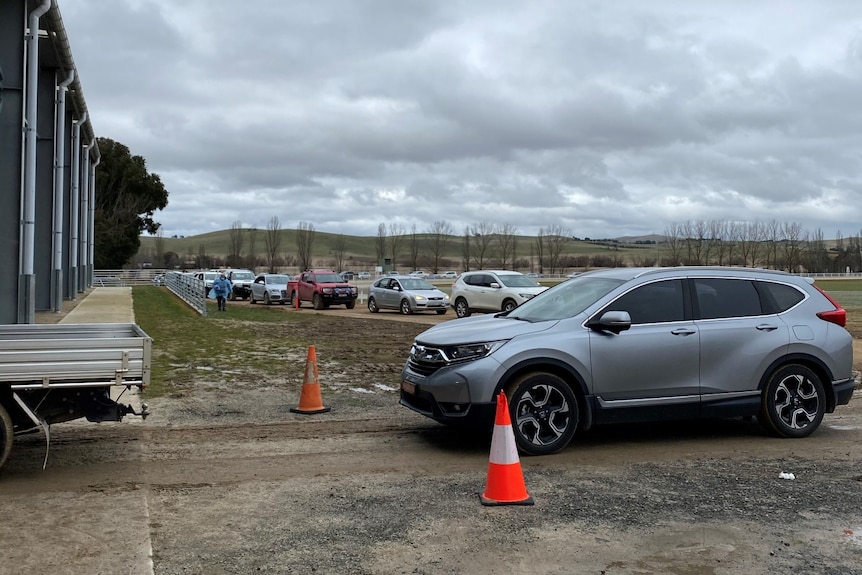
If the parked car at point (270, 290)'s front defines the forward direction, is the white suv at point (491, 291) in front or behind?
in front

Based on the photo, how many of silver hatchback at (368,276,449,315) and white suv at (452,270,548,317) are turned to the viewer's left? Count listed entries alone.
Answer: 0

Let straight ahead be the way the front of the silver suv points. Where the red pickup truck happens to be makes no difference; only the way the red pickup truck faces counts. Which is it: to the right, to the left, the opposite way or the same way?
to the left

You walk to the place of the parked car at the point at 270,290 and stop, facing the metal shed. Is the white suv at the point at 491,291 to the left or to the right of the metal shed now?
left

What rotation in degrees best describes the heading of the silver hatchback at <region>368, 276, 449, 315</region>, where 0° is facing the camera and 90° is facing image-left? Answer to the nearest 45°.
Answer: approximately 315°

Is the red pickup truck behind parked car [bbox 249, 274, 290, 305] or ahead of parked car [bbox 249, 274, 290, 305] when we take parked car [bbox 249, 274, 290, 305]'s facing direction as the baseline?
ahead

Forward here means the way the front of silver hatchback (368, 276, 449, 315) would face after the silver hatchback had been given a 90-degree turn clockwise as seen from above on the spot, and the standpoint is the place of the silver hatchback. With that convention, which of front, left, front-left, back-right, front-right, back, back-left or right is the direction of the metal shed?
front

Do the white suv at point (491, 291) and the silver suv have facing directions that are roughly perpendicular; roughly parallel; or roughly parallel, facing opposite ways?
roughly perpendicular

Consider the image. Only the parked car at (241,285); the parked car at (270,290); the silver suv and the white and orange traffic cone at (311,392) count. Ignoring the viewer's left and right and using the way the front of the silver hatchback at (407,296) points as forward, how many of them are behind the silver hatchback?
2

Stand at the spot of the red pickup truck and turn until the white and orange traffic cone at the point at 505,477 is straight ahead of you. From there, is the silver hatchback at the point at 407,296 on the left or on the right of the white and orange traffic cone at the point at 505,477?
left

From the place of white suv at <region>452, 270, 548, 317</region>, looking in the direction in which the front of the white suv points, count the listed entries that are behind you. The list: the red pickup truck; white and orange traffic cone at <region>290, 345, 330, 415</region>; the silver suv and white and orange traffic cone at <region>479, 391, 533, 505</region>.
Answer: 1

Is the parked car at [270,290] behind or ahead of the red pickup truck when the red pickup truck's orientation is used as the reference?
behind
